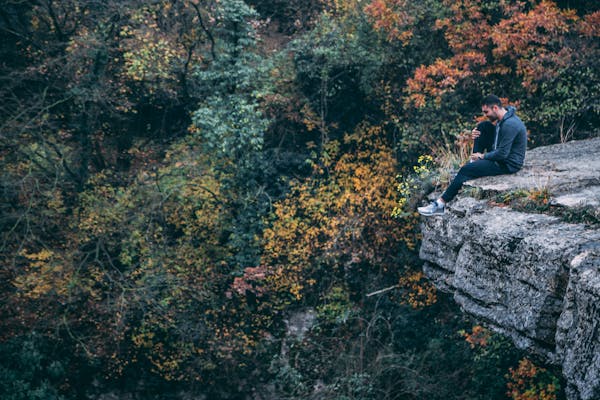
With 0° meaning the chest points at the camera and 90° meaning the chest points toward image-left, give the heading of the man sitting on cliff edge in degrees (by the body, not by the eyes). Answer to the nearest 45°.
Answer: approximately 90°

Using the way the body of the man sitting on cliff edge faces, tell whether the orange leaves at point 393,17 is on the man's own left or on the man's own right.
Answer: on the man's own right

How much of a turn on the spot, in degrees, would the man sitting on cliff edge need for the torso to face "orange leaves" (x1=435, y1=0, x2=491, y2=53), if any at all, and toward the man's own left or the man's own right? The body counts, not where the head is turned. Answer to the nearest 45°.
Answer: approximately 90° to the man's own right

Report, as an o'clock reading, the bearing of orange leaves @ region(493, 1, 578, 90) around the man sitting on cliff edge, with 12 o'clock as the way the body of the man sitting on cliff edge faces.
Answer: The orange leaves is roughly at 3 o'clock from the man sitting on cliff edge.
